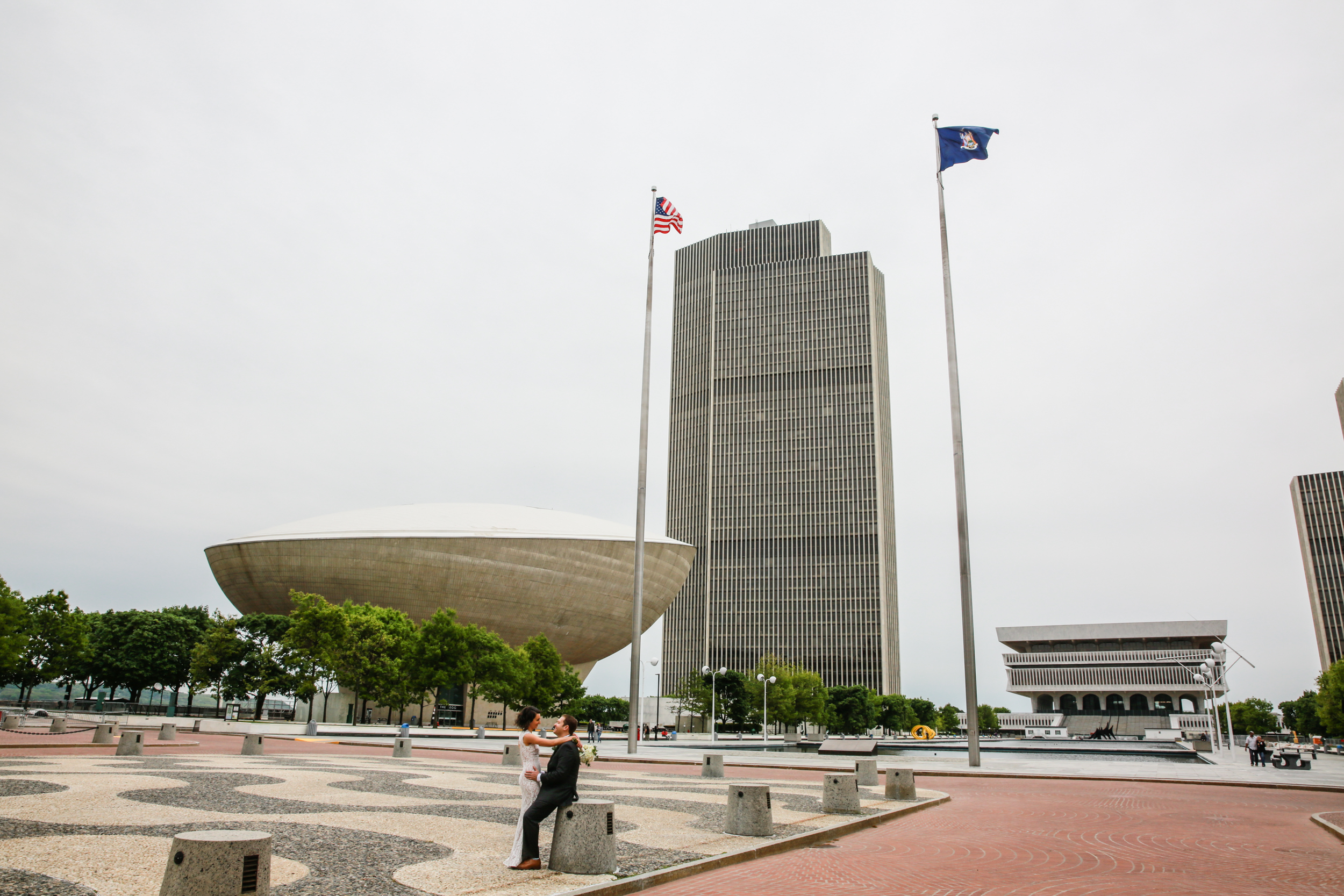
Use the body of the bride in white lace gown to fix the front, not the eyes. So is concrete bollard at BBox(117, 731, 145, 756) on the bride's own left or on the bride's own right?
on the bride's own left

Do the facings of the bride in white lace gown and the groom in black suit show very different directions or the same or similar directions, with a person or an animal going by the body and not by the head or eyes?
very different directions

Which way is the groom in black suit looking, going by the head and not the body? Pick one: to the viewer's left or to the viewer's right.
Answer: to the viewer's left

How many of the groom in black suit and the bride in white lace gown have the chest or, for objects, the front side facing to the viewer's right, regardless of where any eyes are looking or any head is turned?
1

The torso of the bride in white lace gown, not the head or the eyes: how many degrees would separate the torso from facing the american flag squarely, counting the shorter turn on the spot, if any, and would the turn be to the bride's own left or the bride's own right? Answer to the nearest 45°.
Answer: approximately 90° to the bride's own left

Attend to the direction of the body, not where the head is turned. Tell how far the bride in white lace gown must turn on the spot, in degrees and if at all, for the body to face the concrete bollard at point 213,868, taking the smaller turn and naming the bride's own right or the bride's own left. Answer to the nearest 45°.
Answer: approximately 135° to the bride's own right

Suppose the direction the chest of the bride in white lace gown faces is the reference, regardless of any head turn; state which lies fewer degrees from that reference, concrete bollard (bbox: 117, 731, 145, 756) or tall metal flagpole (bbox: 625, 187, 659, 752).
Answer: the tall metal flagpole

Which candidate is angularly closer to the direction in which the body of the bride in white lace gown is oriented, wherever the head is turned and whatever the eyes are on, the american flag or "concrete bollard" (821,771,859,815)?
the concrete bollard

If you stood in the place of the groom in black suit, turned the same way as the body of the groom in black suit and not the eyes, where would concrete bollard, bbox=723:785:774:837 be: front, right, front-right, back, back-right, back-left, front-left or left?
back-right

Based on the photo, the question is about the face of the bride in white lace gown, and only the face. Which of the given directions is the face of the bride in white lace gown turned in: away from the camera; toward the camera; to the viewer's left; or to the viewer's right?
to the viewer's right

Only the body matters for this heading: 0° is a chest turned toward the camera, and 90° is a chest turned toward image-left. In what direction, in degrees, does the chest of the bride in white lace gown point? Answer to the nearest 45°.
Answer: approximately 270°

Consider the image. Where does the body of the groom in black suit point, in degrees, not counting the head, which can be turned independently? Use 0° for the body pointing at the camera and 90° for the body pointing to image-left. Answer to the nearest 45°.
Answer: approximately 90°

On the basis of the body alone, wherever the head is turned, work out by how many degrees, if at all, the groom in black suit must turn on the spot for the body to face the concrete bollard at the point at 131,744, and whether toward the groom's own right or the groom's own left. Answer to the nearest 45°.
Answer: approximately 45° to the groom's own right

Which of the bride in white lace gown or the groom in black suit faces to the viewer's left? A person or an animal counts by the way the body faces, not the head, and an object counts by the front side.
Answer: the groom in black suit
